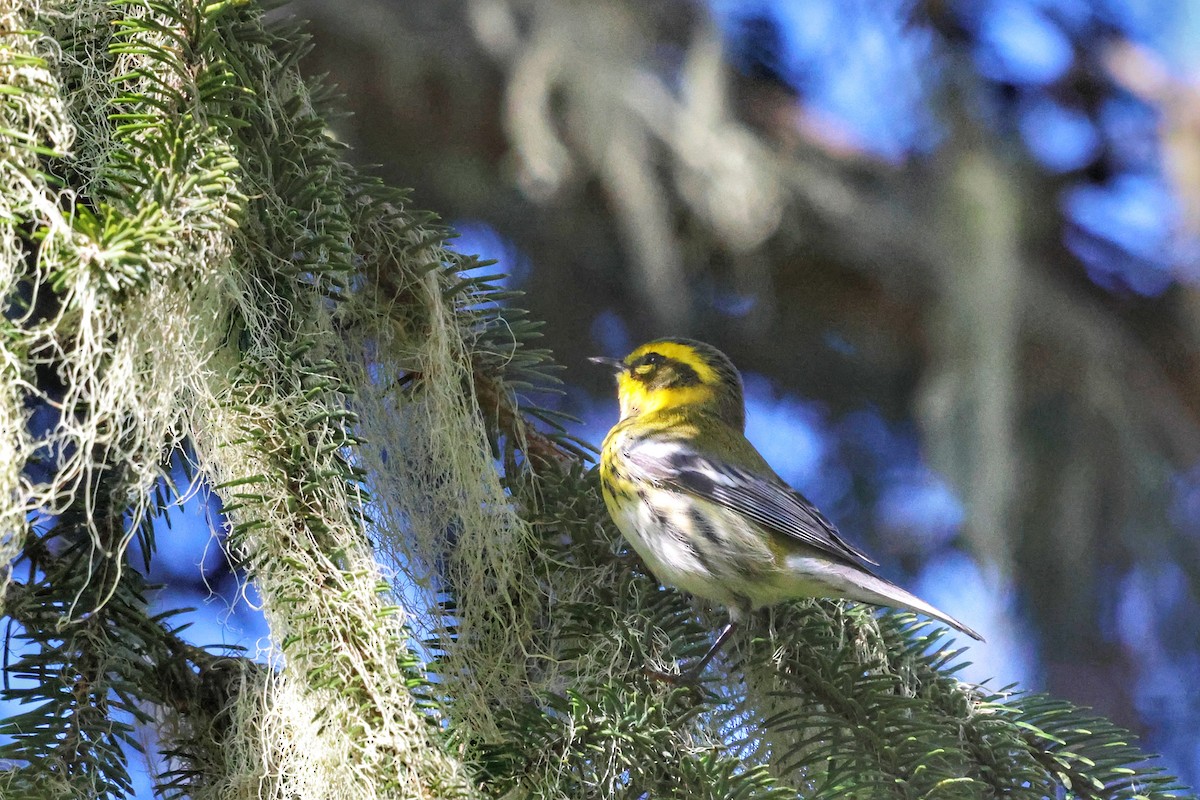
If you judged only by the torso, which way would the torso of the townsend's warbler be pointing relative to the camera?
to the viewer's left
